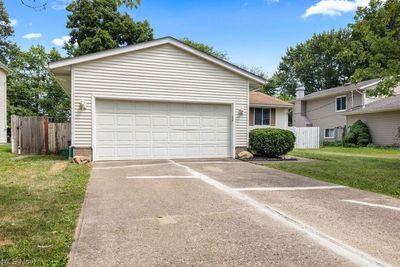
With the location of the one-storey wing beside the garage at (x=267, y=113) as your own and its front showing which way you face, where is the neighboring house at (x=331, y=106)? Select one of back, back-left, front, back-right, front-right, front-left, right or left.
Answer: back-left

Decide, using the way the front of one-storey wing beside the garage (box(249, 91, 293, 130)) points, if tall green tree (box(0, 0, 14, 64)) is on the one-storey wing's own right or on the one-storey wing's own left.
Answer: on the one-storey wing's own right

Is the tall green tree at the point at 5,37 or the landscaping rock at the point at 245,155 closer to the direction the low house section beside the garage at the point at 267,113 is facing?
the landscaping rock

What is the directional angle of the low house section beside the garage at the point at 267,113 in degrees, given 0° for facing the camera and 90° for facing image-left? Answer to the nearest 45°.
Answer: approximately 0°

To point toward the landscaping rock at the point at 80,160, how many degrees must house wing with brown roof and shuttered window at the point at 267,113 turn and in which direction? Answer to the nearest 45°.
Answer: approximately 45° to its right

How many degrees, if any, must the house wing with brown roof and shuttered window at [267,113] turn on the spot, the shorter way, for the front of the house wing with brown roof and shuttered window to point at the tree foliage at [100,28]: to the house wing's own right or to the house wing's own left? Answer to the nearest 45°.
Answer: approximately 90° to the house wing's own right

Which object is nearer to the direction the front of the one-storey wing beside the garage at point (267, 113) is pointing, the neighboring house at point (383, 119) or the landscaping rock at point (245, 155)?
the landscaping rock

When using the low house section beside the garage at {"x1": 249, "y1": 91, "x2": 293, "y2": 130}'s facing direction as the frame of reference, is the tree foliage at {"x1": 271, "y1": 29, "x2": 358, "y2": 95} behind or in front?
behind

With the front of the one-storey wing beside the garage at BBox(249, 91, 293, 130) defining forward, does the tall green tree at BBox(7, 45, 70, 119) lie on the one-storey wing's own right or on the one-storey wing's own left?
on the one-storey wing's own right
